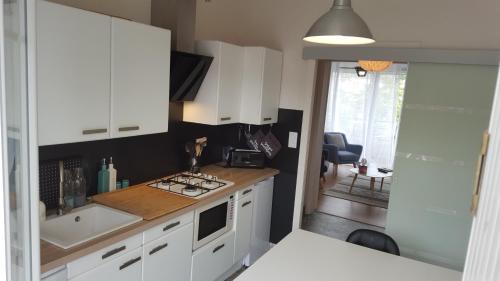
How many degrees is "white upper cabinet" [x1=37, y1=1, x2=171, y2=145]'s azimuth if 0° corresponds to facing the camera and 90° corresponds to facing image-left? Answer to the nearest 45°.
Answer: approximately 315°

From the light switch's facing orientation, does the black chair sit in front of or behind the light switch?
in front

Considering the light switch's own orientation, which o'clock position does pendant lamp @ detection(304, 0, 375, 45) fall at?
The pendant lamp is roughly at 12 o'clock from the light switch.

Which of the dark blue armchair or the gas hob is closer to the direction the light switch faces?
the gas hob

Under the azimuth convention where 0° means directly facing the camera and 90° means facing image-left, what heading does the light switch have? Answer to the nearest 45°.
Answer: approximately 0°

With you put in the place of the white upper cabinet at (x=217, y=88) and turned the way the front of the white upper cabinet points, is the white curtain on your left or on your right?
on your left

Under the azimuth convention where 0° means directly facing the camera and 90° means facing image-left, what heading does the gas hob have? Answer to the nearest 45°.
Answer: approximately 315°

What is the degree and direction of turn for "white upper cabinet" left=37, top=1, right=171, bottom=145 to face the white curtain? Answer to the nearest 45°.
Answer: approximately 90° to its left

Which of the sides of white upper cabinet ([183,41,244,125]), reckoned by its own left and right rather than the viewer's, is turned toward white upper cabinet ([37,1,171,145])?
right

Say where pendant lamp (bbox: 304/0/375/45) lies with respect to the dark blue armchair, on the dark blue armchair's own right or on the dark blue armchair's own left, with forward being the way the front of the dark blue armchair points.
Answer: on the dark blue armchair's own right

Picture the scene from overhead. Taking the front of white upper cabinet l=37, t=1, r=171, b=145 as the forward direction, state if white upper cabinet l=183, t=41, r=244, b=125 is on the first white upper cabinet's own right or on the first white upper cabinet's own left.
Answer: on the first white upper cabinet's own left

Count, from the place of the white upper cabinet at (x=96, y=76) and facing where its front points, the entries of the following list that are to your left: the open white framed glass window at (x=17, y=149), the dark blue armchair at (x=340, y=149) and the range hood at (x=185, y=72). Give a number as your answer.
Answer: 2
